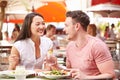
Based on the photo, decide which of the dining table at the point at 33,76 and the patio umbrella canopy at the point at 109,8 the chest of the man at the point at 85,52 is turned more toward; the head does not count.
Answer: the dining table

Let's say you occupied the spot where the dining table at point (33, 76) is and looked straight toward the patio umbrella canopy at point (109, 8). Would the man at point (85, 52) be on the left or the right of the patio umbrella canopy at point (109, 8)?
right

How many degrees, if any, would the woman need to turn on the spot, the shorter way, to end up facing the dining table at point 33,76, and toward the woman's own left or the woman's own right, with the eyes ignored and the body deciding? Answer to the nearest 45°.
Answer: approximately 45° to the woman's own right

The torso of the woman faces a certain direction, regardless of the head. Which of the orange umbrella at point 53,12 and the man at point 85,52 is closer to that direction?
the man

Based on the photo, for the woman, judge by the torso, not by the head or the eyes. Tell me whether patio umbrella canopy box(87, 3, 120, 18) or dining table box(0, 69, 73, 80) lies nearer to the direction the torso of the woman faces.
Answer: the dining table

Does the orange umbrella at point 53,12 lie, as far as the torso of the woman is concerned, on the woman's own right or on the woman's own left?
on the woman's own left

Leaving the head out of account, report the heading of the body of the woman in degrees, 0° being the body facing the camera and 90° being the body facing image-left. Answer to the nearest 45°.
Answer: approximately 315°

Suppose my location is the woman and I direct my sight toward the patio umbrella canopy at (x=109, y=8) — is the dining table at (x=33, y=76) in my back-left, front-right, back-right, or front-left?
back-right

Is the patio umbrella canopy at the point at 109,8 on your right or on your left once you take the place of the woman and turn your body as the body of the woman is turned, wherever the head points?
on your left

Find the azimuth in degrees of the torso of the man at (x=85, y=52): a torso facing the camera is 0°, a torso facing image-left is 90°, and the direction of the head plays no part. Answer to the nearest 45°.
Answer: approximately 45°
